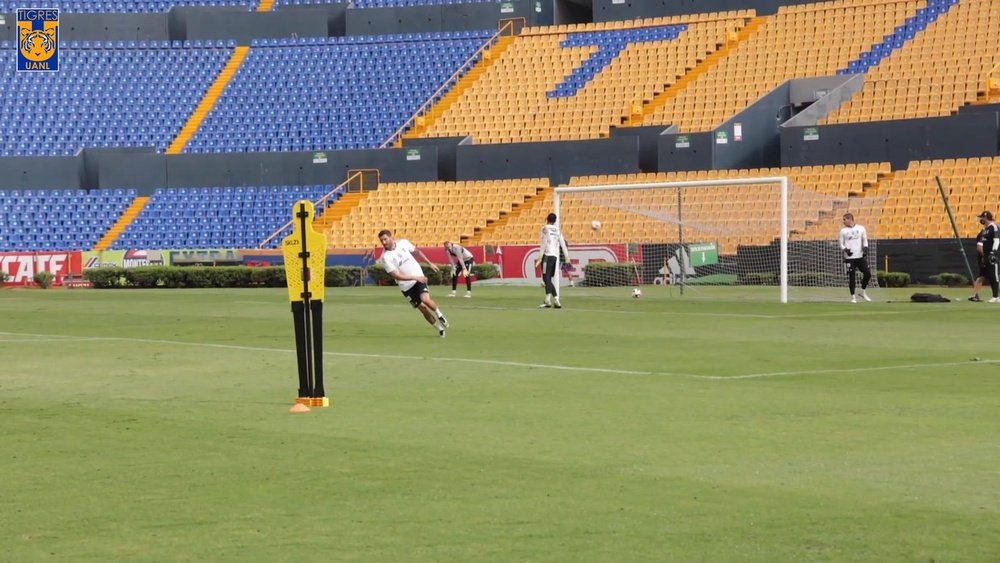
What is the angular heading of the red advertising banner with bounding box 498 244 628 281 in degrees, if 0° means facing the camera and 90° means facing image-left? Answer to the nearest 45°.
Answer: approximately 0°

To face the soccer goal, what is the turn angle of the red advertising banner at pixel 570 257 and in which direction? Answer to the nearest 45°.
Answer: approximately 45° to its left

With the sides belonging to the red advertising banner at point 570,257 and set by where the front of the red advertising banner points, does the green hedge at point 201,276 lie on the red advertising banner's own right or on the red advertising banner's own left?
on the red advertising banner's own right

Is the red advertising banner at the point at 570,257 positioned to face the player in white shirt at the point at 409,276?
yes

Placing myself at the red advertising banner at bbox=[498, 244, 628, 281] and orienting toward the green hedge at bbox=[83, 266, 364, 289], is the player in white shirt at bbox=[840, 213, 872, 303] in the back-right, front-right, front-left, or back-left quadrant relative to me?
back-left

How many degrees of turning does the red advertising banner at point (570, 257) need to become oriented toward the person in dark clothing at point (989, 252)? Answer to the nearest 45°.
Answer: approximately 45° to its left

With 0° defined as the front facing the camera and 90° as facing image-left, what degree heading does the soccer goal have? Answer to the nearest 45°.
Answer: approximately 45°
